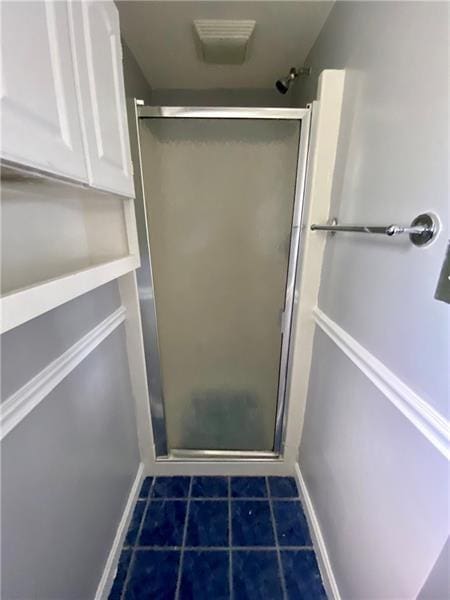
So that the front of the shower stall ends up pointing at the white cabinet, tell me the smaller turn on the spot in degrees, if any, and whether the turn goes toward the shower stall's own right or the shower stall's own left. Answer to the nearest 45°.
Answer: approximately 45° to the shower stall's own right

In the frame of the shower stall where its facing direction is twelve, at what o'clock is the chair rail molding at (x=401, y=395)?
The chair rail molding is roughly at 11 o'clock from the shower stall.

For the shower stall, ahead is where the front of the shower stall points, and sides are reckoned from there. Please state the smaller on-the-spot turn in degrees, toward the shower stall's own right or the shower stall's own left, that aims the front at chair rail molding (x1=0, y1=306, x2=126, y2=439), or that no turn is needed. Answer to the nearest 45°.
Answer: approximately 45° to the shower stall's own right

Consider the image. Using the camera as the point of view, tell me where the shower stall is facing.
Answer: facing the viewer

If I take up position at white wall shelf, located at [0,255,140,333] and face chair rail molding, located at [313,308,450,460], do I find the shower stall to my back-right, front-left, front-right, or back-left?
front-left
